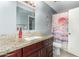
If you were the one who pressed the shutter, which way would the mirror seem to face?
facing the viewer and to the right of the viewer
